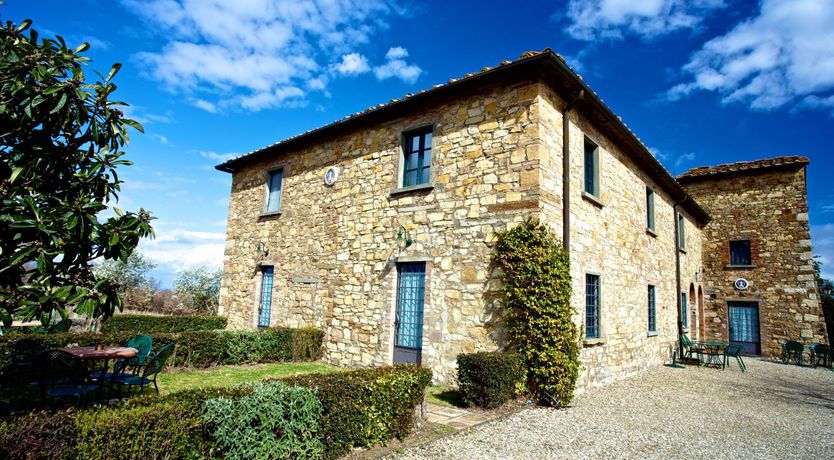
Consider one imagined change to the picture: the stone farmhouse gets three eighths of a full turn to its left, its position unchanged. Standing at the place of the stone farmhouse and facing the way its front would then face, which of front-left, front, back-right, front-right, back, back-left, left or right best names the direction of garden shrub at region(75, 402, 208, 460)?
right

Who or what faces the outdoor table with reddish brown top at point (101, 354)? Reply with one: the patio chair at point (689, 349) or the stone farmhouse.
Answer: the stone farmhouse

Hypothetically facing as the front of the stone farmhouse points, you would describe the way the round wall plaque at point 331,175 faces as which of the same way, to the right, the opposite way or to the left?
the same way

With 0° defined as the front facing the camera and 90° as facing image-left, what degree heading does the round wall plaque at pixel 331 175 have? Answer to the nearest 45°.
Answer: approximately 45°

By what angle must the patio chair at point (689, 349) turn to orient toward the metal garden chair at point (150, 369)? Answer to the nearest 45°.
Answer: approximately 135° to its right

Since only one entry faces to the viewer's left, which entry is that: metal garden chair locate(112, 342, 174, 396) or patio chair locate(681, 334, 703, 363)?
the metal garden chair

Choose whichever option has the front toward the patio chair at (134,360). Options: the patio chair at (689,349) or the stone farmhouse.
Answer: the stone farmhouse

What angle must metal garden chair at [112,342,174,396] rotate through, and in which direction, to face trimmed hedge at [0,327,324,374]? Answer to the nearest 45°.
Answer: approximately 90° to its right

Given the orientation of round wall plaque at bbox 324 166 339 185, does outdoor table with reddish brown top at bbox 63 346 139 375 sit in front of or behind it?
in front

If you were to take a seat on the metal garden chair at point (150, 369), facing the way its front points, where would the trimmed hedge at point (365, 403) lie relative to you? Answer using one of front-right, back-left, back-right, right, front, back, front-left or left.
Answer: back-left

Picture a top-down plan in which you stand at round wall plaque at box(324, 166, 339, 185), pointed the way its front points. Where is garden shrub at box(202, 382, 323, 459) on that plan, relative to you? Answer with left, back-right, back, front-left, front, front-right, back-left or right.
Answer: front-left

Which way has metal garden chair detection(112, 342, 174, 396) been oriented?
to the viewer's left

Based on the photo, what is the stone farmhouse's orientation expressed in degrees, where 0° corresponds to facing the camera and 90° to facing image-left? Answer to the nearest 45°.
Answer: approximately 45°

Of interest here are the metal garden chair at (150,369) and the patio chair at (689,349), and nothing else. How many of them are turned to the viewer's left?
1

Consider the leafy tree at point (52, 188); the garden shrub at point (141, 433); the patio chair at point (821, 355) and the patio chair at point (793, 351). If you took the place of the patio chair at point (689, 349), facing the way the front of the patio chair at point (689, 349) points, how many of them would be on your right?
2

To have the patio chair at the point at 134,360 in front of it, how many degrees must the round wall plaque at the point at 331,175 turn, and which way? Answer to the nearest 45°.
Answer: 0° — it already faces it

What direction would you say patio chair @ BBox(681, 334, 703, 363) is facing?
to the viewer's right

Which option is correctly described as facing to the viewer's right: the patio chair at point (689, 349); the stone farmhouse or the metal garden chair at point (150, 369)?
the patio chair

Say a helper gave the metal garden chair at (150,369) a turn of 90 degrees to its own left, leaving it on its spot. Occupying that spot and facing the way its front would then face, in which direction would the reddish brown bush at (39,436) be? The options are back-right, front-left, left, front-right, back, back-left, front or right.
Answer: front

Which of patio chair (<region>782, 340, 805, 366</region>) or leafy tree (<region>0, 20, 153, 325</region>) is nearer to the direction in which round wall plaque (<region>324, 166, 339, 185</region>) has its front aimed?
the leafy tree
